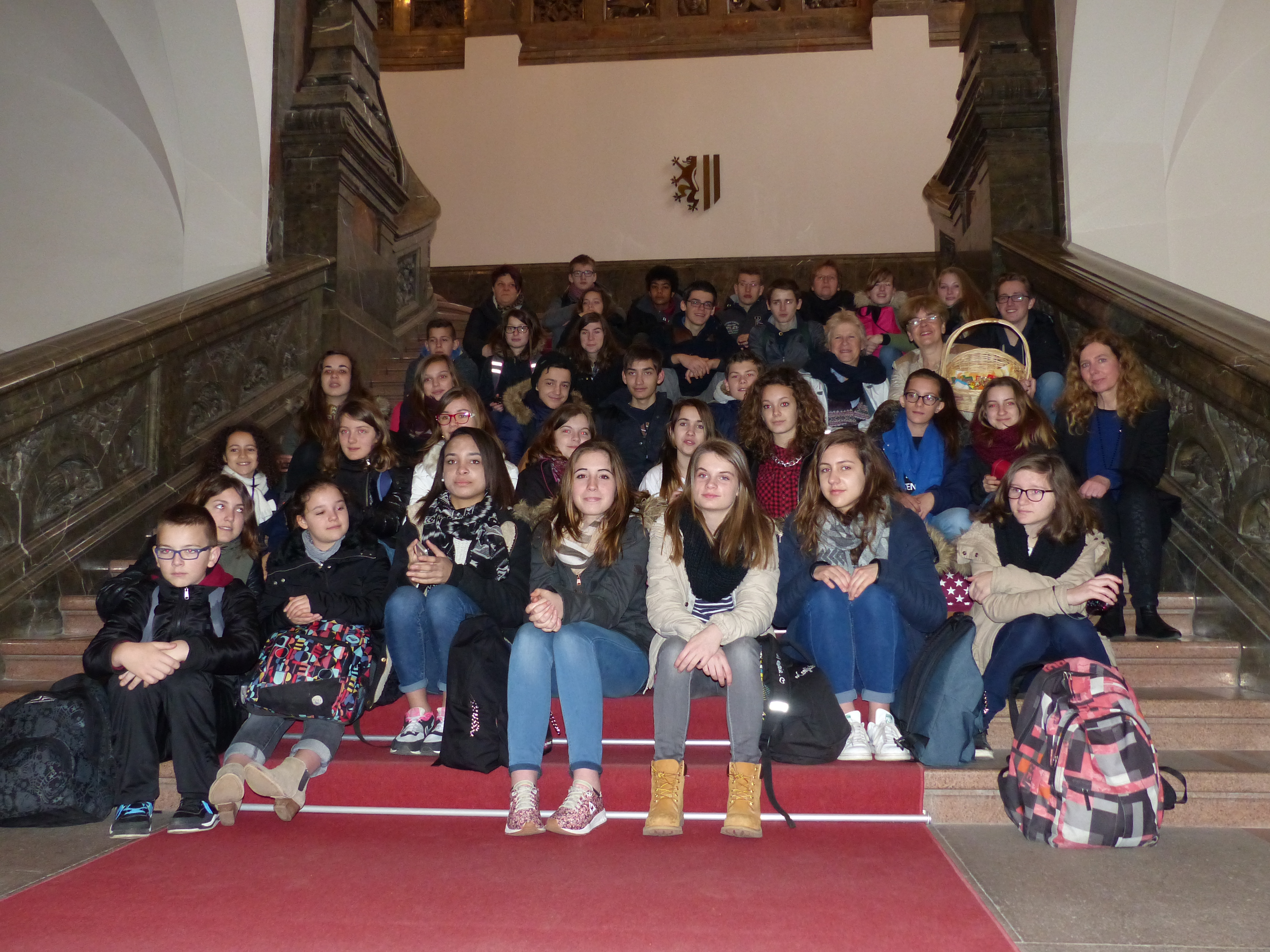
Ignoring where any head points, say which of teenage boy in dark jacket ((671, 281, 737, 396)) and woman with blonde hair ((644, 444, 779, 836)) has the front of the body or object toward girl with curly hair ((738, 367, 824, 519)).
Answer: the teenage boy in dark jacket

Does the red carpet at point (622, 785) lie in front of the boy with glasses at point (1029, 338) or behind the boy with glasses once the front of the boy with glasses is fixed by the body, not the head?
in front

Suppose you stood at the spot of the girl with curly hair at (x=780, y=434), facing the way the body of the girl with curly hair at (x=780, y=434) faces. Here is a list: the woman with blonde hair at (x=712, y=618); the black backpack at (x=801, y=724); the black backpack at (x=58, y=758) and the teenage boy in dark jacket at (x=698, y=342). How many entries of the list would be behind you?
1

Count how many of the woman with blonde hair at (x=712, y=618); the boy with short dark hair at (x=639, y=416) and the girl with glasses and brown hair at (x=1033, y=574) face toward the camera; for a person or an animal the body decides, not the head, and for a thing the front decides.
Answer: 3

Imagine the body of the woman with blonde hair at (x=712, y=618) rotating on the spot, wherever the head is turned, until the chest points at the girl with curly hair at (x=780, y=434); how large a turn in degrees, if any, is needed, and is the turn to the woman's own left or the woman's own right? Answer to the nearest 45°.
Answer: approximately 180°

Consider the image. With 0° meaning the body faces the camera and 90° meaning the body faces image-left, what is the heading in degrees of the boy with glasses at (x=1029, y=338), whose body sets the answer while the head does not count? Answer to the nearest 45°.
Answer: approximately 45°

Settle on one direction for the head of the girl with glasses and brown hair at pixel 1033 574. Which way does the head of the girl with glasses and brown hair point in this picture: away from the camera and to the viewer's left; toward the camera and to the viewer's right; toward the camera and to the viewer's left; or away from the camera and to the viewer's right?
toward the camera and to the viewer's left

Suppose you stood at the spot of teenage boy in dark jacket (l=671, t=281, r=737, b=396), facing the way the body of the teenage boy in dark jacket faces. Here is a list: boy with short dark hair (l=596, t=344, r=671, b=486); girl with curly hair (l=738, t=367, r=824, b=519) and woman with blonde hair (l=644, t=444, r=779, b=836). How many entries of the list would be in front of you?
3
